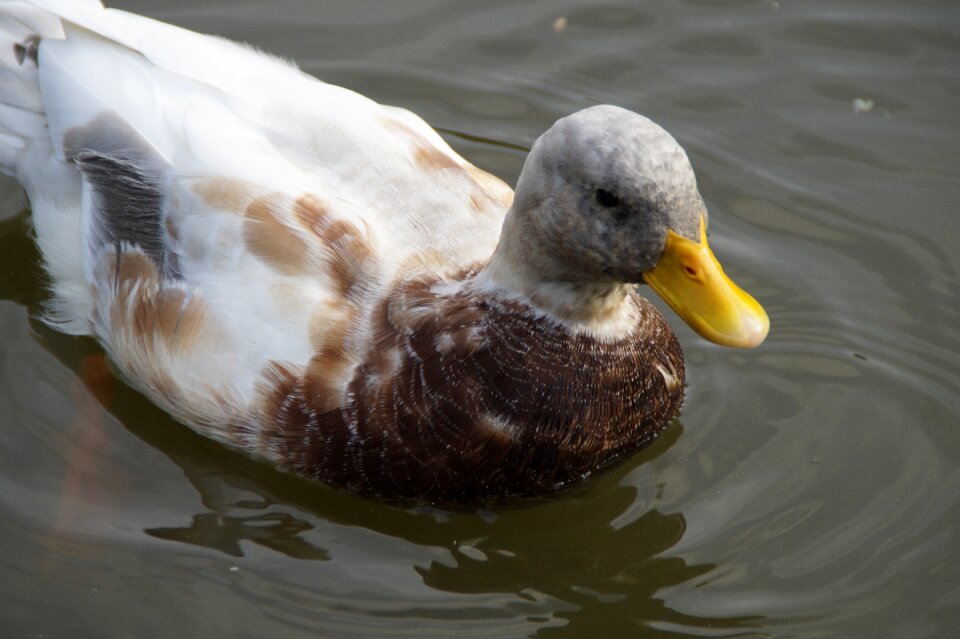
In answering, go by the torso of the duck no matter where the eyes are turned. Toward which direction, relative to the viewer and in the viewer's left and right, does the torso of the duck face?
facing the viewer and to the right of the viewer
